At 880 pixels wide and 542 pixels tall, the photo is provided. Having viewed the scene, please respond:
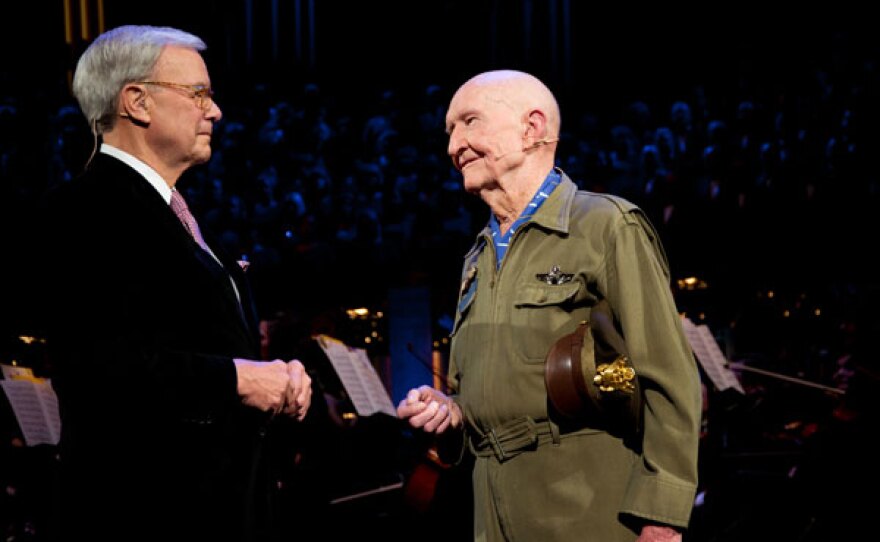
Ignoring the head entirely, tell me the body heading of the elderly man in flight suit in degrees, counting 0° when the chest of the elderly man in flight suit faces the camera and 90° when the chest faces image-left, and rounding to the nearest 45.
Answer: approximately 45°

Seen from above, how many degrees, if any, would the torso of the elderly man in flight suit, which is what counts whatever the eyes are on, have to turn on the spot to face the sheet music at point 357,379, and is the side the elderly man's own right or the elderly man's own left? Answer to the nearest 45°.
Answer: approximately 135° to the elderly man's own right

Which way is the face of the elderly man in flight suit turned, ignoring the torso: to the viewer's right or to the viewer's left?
to the viewer's left

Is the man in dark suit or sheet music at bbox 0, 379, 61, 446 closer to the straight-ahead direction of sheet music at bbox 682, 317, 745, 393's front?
the man in dark suit

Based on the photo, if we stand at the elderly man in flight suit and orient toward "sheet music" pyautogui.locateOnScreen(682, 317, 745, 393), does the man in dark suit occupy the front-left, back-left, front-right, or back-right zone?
back-left

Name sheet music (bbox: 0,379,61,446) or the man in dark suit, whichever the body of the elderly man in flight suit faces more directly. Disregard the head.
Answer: the man in dark suit

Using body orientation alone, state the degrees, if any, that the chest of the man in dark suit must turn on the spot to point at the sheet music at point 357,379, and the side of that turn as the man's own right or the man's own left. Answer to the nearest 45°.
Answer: approximately 90° to the man's own left

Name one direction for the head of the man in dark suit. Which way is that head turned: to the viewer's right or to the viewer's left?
to the viewer's right

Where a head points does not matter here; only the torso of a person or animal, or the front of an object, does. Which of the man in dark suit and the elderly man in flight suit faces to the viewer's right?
the man in dark suit

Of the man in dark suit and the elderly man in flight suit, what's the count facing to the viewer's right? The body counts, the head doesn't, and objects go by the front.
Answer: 1

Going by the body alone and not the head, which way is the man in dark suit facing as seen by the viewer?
to the viewer's right
